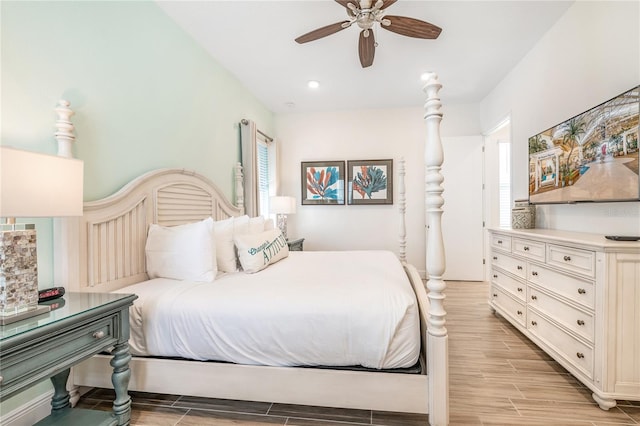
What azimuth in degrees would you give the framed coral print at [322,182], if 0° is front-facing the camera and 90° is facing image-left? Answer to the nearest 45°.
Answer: approximately 0°

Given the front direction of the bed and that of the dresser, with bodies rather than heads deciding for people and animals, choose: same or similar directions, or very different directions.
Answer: very different directions

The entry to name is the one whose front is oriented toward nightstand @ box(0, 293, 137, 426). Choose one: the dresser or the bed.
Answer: the dresser

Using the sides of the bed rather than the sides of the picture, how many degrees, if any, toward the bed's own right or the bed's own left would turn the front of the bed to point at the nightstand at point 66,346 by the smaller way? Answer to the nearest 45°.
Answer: approximately 180°

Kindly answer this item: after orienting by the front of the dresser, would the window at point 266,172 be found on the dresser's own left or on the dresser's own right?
on the dresser's own right

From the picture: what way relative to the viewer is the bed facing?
to the viewer's right

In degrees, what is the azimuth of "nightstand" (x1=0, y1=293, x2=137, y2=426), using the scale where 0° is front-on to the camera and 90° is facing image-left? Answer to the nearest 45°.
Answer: approximately 315°

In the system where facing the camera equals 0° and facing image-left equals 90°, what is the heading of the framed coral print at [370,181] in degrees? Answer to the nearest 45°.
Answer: approximately 0°

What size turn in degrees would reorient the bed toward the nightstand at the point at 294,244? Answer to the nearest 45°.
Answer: approximately 90° to its left

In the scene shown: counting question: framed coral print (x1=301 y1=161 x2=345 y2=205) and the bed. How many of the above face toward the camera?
1
